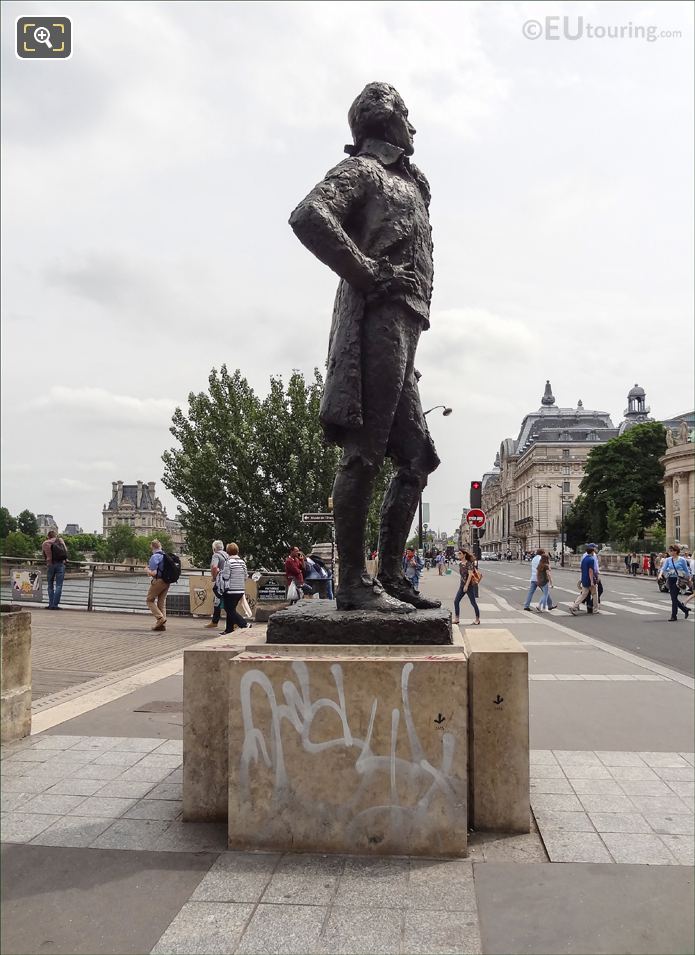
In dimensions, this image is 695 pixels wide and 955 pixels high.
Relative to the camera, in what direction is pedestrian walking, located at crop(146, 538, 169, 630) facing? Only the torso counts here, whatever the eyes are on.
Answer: to the viewer's left

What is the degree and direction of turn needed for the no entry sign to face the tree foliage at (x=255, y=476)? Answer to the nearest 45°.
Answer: approximately 135° to its right

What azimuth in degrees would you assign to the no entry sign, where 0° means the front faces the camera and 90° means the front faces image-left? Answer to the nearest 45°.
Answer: approximately 0°

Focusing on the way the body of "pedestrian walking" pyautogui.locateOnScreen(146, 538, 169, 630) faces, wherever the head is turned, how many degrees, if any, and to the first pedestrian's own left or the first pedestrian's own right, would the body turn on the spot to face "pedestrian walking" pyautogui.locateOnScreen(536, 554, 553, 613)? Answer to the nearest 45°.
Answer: approximately 180°

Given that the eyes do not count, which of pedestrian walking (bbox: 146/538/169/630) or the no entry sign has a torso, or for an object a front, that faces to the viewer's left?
the pedestrian walking

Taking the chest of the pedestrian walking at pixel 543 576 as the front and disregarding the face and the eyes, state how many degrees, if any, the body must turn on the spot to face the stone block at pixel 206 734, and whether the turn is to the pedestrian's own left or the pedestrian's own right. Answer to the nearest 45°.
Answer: approximately 90° to the pedestrian's own right

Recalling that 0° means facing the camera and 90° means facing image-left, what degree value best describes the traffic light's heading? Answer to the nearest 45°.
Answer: approximately 0°

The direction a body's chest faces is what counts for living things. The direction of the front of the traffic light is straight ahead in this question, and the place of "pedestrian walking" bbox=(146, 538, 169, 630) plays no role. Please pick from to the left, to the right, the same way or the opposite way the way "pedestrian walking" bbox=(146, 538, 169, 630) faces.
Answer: to the right
